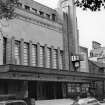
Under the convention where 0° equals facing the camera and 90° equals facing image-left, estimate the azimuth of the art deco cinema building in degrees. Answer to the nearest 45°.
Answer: approximately 315°
